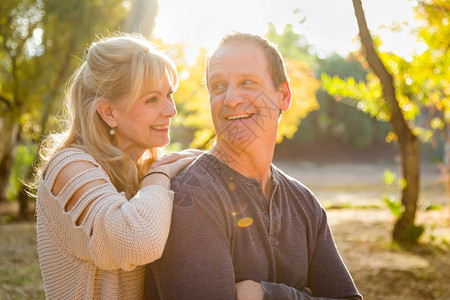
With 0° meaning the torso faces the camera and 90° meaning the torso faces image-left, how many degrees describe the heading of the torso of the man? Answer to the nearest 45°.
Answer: approximately 315°

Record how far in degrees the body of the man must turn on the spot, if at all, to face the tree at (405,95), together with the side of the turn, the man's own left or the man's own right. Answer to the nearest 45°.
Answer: approximately 135° to the man's own left

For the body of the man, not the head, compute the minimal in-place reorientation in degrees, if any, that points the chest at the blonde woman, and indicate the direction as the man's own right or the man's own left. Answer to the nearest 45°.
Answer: approximately 135° to the man's own right

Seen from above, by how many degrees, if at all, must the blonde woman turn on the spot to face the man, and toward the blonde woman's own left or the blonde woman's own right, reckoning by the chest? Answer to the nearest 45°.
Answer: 0° — they already face them

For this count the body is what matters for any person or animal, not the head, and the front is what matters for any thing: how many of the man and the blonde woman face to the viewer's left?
0

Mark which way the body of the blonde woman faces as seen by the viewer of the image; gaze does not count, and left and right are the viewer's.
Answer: facing to the right of the viewer

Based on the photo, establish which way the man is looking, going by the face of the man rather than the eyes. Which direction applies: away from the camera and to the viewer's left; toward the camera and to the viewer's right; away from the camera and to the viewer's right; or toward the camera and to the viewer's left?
toward the camera and to the viewer's left
